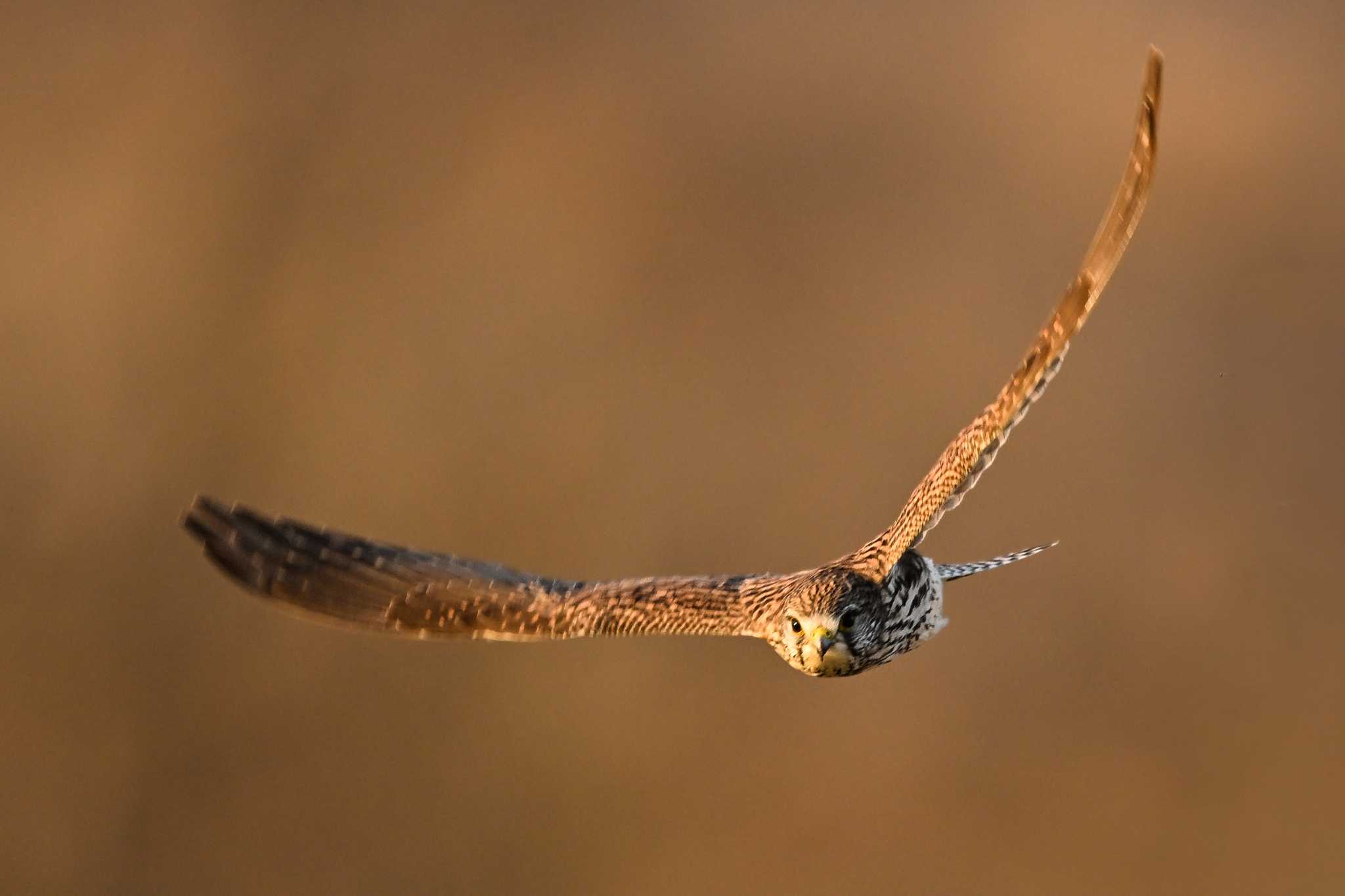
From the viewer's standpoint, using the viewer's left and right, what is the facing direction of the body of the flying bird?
facing the viewer and to the left of the viewer
